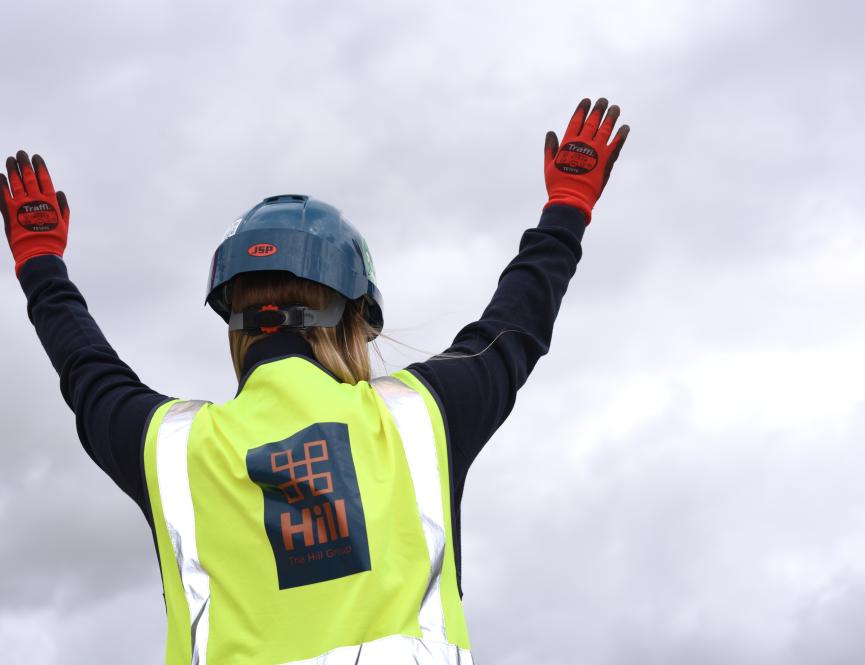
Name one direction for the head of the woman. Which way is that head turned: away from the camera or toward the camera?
away from the camera

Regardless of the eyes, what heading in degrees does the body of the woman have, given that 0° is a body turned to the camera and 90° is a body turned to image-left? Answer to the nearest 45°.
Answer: approximately 180°
